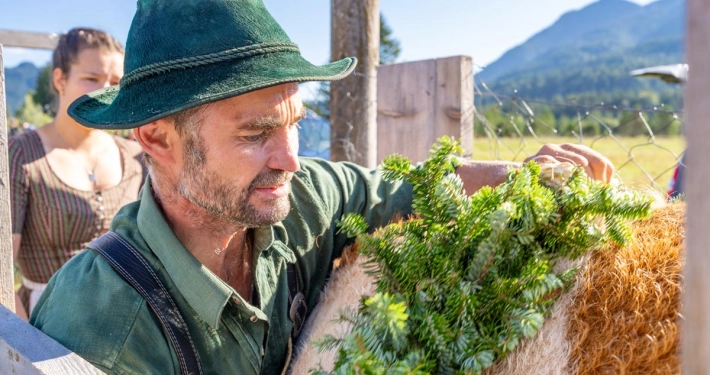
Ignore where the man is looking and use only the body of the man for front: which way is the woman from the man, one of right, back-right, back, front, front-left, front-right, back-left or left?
back

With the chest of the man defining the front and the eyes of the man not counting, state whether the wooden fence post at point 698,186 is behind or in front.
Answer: in front

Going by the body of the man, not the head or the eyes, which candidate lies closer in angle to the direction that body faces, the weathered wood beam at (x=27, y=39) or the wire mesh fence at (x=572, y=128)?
the wire mesh fence

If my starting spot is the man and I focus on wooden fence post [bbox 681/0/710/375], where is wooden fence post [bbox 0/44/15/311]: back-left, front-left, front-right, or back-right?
back-right

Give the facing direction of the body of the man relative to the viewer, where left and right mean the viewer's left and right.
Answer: facing the viewer and to the right of the viewer

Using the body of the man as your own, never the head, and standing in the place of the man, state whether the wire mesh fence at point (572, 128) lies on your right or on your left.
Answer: on your left

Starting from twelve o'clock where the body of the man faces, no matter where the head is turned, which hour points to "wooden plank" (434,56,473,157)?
The wooden plank is roughly at 9 o'clock from the man.

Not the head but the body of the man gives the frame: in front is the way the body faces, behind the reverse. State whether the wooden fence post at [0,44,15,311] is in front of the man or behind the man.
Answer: behind

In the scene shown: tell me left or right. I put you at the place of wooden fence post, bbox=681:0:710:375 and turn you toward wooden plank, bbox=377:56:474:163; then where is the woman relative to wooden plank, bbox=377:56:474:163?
left

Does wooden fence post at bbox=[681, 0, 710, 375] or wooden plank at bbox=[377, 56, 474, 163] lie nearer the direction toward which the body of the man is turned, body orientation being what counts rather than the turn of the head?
the wooden fence post

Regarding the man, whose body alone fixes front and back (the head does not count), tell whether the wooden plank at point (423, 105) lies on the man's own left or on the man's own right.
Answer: on the man's own left
